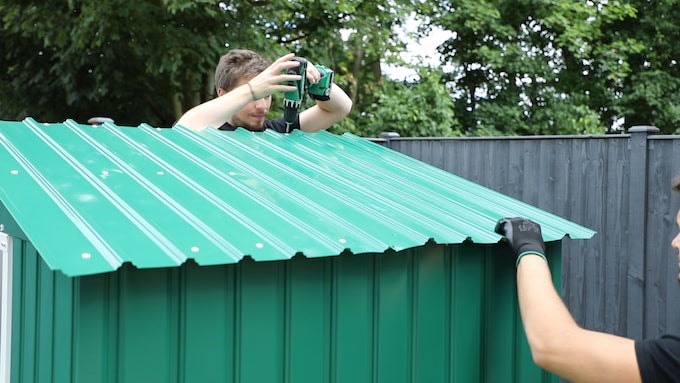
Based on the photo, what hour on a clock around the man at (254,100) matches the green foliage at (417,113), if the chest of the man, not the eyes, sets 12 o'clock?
The green foliage is roughly at 8 o'clock from the man.

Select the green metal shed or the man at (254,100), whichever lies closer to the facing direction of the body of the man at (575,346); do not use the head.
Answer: the green metal shed

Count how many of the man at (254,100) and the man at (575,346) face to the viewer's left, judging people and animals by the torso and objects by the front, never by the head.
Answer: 1

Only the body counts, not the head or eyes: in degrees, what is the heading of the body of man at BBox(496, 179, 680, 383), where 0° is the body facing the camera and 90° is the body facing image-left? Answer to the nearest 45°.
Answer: approximately 90°

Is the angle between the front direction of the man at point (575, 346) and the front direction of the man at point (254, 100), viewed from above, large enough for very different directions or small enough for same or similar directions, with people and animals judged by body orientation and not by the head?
very different directions

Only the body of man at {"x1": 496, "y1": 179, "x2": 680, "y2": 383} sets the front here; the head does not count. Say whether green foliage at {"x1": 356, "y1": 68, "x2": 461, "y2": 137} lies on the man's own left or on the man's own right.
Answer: on the man's own right

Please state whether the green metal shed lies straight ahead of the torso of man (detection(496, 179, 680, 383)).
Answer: yes

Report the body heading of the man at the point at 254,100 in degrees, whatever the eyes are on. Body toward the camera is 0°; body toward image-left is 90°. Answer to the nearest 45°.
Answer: approximately 315°

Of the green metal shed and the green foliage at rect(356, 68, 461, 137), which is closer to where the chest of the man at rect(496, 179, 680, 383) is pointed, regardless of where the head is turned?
the green metal shed

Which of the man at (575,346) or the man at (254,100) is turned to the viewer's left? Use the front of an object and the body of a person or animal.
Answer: the man at (575,346)
